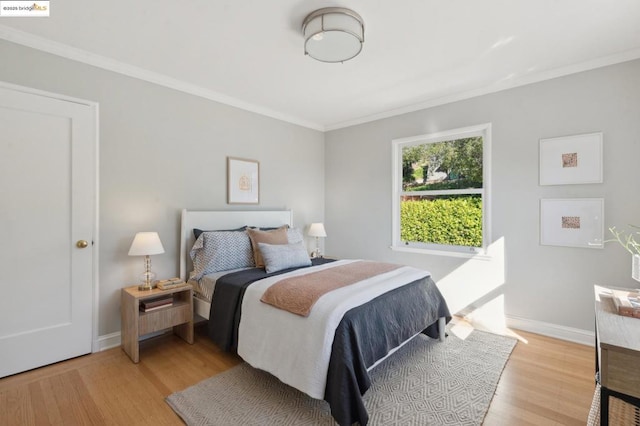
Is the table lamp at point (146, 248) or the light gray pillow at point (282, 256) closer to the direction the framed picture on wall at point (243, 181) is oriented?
the light gray pillow

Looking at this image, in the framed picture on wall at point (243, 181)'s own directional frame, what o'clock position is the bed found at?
The bed is roughly at 1 o'clock from the framed picture on wall.

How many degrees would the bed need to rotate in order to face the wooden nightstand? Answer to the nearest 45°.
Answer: approximately 135° to its right

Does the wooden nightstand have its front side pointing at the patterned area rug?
yes

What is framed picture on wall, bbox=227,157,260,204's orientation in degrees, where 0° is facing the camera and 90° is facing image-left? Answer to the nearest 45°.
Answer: approximately 315°

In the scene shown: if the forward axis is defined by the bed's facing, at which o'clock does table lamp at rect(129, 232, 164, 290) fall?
The table lamp is roughly at 5 o'clock from the bed.
